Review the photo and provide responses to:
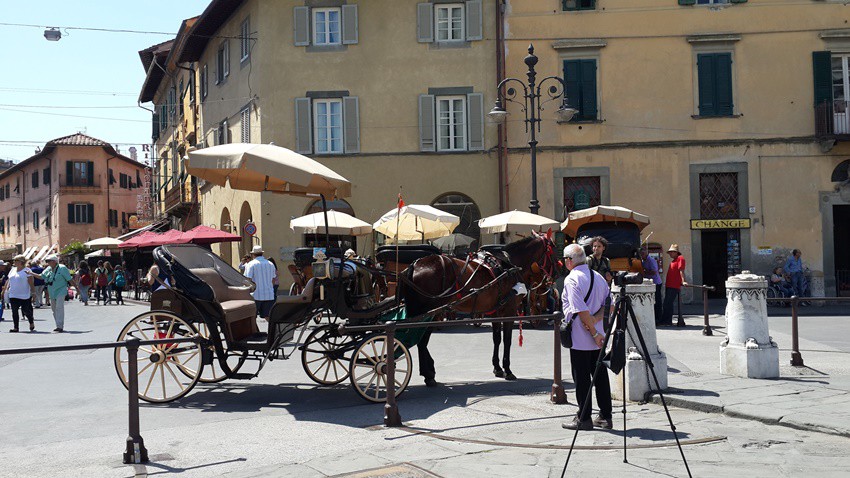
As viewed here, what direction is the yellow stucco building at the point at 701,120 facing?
toward the camera

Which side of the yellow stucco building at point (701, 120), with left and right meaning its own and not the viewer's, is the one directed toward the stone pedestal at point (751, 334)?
front

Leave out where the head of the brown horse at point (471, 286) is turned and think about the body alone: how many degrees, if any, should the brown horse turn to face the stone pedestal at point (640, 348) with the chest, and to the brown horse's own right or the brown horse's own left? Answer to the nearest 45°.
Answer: approximately 45° to the brown horse's own right

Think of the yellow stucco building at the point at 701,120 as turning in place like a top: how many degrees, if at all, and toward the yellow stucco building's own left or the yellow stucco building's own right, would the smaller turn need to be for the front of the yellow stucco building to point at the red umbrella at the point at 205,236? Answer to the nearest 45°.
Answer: approximately 45° to the yellow stucco building's own right

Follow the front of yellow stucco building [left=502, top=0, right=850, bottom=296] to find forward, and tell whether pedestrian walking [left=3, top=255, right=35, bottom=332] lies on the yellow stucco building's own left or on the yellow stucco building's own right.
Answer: on the yellow stucco building's own right

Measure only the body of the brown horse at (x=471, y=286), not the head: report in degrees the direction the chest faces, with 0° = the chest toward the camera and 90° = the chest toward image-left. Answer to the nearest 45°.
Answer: approximately 270°

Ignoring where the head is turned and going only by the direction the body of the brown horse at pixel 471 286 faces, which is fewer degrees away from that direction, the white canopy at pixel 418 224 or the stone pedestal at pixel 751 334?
the stone pedestal
